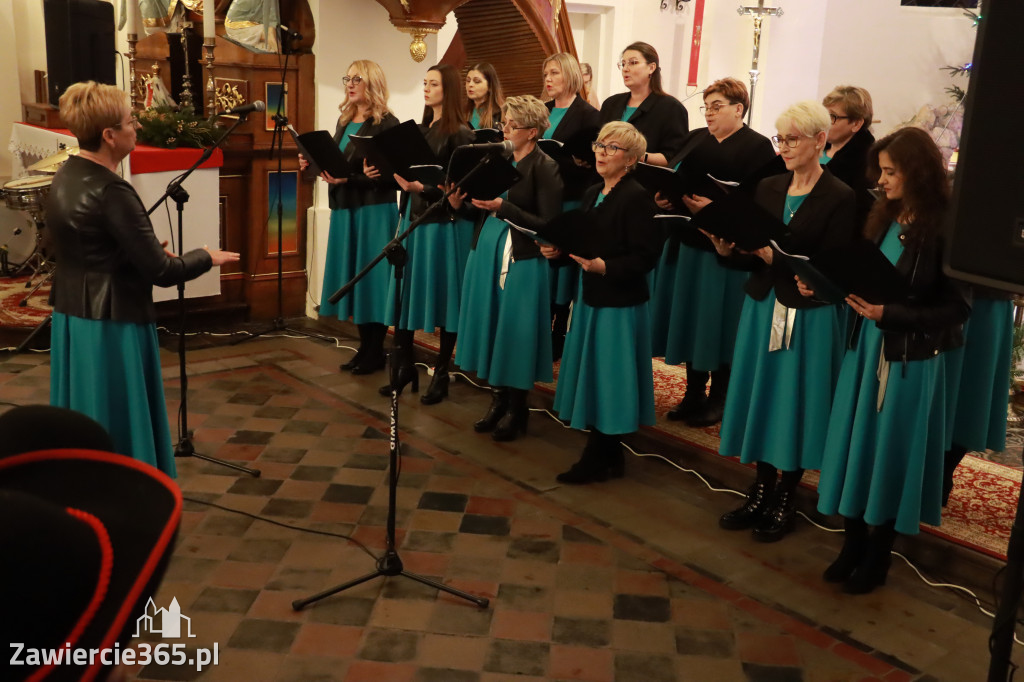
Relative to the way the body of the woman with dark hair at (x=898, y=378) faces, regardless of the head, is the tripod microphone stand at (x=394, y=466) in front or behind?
in front

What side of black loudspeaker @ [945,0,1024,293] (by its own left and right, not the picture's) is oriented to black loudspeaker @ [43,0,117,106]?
right

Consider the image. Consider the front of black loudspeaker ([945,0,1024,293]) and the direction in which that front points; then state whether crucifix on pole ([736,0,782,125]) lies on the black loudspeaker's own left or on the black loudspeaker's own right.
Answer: on the black loudspeaker's own right

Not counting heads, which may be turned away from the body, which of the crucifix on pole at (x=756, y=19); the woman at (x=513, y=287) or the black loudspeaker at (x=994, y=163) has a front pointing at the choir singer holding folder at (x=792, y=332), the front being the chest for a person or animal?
the crucifix on pole

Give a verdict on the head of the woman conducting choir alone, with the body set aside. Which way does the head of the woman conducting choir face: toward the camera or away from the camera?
away from the camera

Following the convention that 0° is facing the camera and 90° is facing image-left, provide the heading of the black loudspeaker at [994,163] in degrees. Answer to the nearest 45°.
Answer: approximately 45°

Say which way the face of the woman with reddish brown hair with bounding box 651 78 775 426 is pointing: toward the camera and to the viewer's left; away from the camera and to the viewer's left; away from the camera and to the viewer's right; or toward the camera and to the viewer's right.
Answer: toward the camera and to the viewer's left

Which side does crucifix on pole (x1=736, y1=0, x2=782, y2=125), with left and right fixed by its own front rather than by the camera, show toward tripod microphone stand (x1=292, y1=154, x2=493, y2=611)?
front

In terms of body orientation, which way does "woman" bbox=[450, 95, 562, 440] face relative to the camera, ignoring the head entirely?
to the viewer's left

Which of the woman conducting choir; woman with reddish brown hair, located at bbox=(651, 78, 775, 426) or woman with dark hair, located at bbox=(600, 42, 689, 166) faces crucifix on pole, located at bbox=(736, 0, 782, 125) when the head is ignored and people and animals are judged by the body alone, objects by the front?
the woman conducting choir

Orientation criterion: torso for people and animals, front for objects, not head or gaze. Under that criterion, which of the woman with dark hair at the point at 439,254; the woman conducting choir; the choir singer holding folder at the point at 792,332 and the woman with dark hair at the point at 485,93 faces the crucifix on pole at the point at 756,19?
the woman conducting choir

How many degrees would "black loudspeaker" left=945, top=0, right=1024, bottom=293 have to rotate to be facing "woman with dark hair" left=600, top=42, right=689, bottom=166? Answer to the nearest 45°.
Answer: approximately 90° to its right

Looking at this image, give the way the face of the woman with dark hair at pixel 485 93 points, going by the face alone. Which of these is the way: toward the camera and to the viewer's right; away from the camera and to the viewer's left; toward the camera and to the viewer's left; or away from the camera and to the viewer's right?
toward the camera and to the viewer's left

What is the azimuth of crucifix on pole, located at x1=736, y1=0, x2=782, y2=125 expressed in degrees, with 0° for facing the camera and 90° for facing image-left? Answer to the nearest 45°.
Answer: approximately 0°

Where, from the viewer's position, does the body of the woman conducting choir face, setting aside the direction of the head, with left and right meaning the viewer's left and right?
facing away from the viewer and to the right of the viewer
